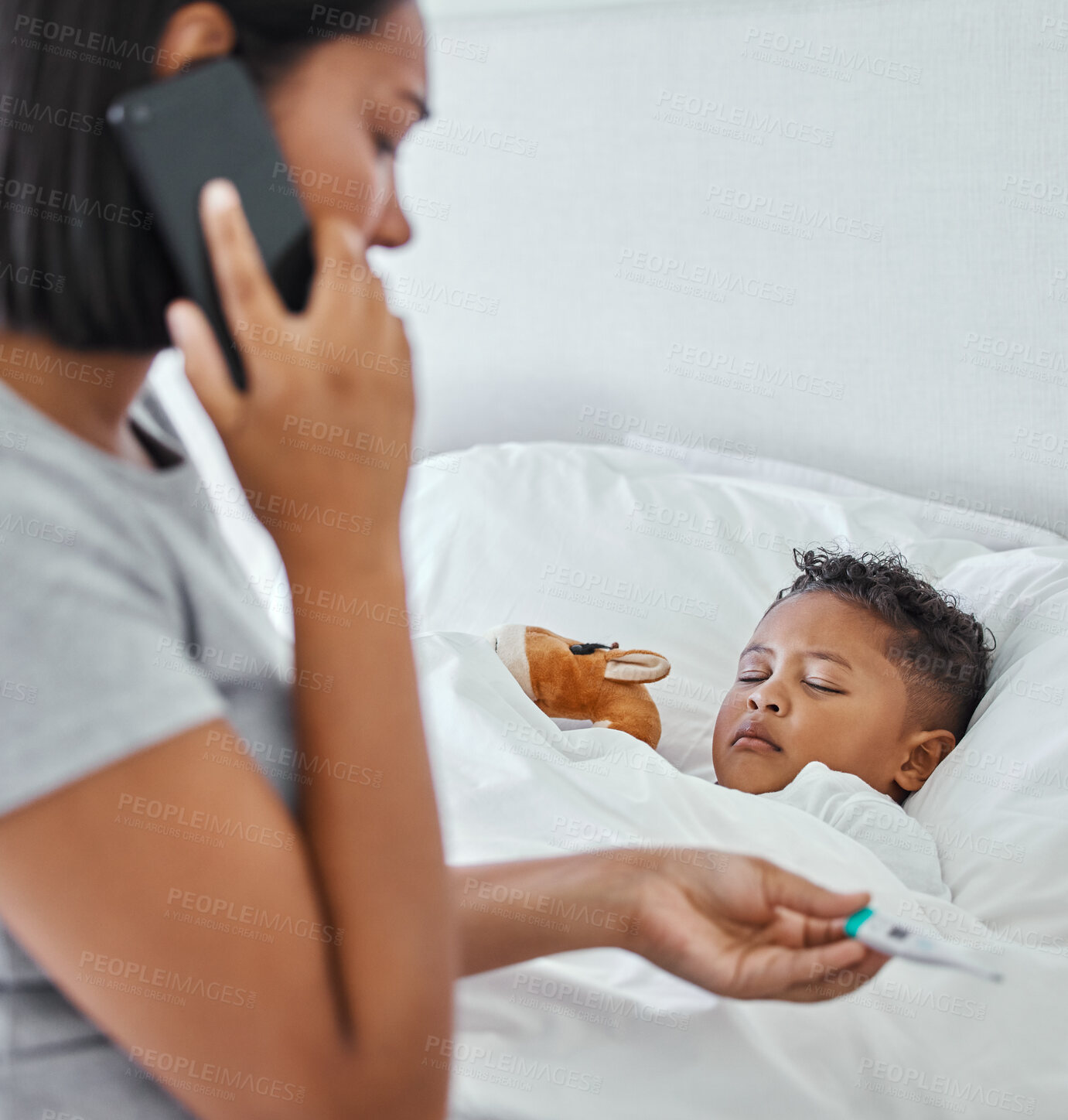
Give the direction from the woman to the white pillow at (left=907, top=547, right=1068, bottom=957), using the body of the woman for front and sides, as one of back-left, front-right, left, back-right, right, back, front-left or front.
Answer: front-left

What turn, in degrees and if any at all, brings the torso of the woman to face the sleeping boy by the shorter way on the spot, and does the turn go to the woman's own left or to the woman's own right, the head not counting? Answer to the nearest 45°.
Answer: approximately 45° to the woman's own left

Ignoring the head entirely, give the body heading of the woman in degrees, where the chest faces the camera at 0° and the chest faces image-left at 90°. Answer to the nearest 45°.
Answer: approximately 270°
